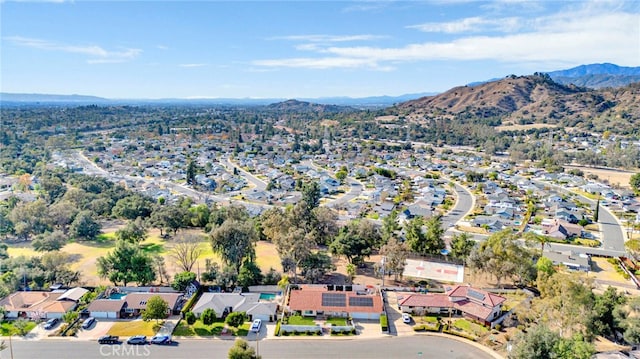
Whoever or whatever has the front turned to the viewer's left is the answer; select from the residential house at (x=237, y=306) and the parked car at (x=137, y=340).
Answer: the parked car

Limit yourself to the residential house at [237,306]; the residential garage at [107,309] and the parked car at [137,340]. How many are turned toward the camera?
2

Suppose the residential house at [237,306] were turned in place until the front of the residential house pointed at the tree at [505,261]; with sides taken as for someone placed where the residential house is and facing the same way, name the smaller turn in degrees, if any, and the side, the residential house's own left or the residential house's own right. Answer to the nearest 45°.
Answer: approximately 90° to the residential house's own left

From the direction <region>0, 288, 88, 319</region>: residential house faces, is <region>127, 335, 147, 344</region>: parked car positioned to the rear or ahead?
ahead

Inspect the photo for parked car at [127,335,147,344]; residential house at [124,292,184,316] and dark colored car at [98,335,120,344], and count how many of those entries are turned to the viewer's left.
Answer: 2

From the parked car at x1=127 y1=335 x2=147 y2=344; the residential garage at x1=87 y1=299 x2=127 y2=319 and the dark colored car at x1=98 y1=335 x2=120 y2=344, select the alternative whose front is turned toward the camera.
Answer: the residential garage

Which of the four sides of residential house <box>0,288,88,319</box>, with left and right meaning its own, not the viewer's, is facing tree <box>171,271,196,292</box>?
left

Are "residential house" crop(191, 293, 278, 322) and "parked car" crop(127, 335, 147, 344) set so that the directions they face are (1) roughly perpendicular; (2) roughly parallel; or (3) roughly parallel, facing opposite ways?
roughly perpendicular

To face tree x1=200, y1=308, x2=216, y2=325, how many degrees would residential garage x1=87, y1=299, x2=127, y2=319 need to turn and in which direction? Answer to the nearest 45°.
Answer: approximately 45° to its left

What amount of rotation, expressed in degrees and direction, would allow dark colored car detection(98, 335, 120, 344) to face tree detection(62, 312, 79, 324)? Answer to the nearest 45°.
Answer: approximately 45° to its right

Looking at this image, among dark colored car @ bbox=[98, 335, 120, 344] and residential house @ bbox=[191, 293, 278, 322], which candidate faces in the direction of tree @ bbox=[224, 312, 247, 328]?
the residential house

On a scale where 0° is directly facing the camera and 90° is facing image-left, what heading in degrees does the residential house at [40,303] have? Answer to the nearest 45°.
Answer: approximately 0°
